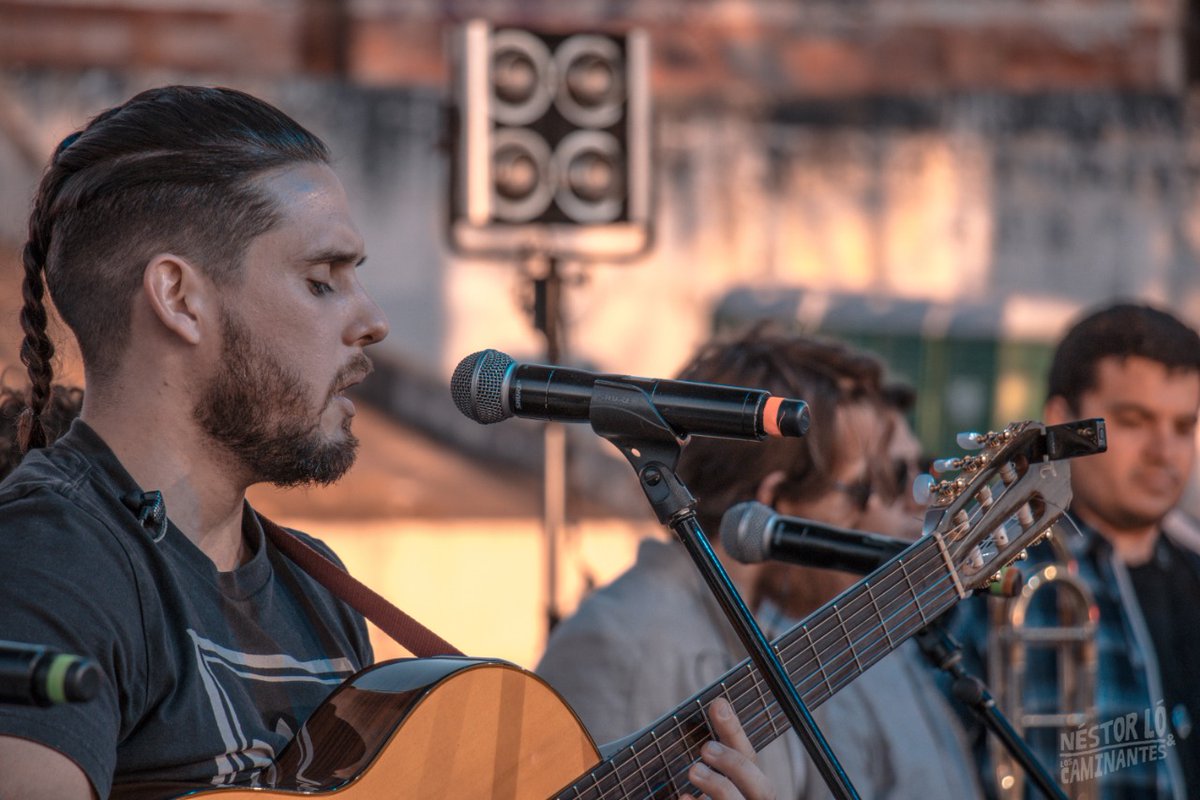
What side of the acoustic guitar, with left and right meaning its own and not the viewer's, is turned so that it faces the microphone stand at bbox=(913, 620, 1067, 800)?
left

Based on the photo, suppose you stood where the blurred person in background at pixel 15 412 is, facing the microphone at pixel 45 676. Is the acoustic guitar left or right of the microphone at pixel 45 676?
left

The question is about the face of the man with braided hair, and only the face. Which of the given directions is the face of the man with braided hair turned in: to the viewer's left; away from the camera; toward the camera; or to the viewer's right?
to the viewer's right

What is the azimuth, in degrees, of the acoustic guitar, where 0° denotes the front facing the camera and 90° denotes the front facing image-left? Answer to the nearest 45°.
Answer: approximately 315°

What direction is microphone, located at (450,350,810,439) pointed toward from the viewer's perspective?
to the viewer's left

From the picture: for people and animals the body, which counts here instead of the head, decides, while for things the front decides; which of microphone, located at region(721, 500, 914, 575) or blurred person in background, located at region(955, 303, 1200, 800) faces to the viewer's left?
the microphone

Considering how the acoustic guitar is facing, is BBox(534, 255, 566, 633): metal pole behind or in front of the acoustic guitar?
behind

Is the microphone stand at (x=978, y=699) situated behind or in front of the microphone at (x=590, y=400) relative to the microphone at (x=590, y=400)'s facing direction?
behind

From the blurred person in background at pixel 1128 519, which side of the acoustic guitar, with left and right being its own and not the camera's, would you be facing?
left

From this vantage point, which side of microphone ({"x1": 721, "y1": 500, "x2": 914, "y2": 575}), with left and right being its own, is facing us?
left

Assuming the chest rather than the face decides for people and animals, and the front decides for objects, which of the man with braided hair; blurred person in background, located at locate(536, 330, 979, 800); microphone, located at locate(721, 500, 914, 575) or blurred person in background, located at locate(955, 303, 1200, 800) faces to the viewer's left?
the microphone

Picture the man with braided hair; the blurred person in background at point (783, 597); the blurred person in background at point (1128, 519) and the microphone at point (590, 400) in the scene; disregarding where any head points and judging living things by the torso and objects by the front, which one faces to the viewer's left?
the microphone

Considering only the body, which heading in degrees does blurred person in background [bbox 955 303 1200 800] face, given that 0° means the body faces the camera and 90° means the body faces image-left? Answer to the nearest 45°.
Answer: approximately 315°

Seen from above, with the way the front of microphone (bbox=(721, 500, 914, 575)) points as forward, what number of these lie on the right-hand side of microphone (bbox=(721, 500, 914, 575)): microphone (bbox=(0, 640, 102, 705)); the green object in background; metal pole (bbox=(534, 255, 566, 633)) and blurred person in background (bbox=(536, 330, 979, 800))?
3

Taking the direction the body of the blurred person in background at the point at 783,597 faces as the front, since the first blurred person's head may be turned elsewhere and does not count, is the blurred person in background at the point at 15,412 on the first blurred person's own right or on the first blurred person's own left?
on the first blurred person's own right

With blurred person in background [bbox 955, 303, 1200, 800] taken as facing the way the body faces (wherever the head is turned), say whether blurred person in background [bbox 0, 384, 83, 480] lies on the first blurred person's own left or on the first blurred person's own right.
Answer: on the first blurred person's own right
